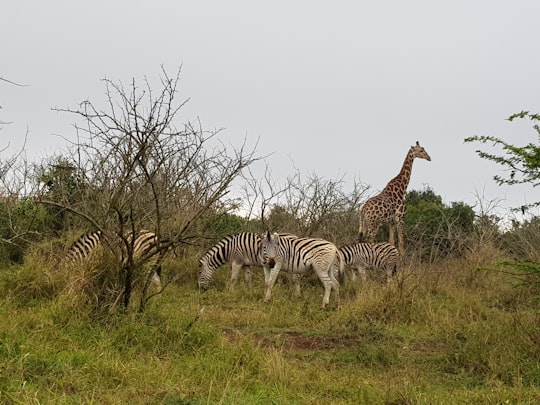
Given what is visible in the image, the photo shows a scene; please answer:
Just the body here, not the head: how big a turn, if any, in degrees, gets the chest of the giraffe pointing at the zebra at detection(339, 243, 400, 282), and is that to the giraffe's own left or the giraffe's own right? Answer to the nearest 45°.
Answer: approximately 90° to the giraffe's own right

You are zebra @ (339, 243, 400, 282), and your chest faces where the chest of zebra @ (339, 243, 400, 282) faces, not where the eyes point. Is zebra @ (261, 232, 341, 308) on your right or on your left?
on your left

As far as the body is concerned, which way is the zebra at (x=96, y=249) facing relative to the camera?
to the viewer's left

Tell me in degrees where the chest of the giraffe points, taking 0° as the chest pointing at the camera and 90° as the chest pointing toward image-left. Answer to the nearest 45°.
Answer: approximately 270°

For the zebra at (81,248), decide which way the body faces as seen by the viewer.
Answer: to the viewer's left

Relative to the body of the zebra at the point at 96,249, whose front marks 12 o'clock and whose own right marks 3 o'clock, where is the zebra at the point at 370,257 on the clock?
the zebra at the point at 370,257 is roughly at 5 o'clock from the zebra at the point at 96,249.

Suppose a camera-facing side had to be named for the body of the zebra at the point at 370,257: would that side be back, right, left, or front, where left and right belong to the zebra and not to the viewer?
left

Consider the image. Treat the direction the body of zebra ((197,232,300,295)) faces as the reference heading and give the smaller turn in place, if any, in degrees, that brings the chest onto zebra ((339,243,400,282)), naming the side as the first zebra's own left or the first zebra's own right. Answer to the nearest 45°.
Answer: approximately 180°

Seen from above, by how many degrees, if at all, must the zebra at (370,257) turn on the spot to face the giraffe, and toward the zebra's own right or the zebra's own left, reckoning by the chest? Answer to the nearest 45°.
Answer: approximately 90° to the zebra's own right
